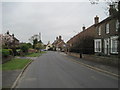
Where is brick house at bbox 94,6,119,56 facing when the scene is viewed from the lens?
facing the viewer and to the left of the viewer
